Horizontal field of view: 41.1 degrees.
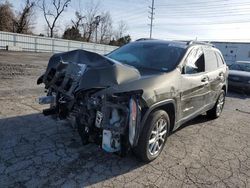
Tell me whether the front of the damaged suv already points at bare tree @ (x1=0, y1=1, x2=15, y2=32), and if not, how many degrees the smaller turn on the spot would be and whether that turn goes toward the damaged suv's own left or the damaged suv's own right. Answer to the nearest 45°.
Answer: approximately 90° to the damaged suv's own right

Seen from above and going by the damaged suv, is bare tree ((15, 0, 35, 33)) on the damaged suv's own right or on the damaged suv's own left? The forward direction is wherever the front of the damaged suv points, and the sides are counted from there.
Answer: on the damaged suv's own right

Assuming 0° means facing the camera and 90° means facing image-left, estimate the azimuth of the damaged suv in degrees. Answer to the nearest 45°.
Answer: approximately 45°

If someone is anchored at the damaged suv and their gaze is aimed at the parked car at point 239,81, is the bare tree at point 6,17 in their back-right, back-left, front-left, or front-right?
front-left

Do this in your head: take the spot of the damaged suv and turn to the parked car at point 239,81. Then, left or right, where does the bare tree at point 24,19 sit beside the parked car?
left

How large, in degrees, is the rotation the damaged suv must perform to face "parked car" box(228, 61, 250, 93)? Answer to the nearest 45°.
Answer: approximately 180°
